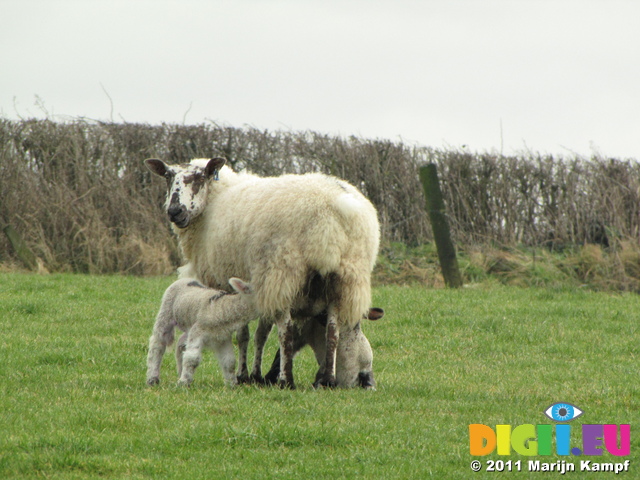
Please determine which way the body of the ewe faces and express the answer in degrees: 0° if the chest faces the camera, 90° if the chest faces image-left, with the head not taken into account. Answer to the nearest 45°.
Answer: approximately 135°

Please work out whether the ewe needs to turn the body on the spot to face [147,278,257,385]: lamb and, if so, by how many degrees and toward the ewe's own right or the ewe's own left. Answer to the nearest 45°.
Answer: approximately 45° to the ewe's own left

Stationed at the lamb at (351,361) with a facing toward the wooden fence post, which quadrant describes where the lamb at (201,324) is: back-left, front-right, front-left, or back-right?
back-left

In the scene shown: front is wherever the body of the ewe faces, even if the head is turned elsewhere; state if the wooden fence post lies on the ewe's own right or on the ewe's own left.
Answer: on the ewe's own right
